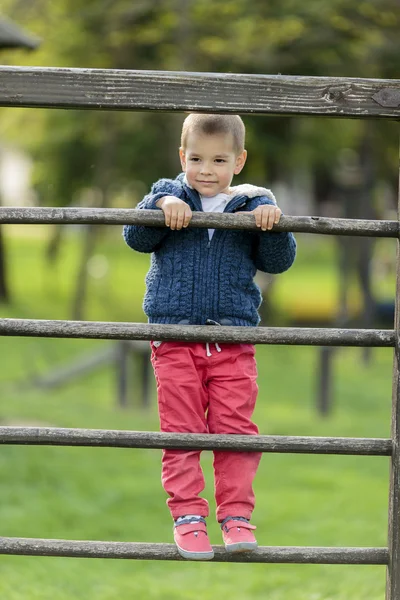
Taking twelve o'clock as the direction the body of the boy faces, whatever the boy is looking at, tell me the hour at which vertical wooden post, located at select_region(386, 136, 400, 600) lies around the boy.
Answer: The vertical wooden post is roughly at 9 o'clock from the boy.

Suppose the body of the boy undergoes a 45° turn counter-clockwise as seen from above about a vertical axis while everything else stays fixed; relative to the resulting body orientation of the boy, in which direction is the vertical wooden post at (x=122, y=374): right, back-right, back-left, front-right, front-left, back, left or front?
back-left

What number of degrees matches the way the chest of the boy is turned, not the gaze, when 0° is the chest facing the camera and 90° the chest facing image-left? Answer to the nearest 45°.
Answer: approximately 0°
